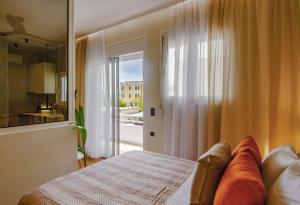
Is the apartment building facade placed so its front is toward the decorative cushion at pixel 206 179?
yes

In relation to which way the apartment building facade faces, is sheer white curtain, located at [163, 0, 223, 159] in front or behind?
in front

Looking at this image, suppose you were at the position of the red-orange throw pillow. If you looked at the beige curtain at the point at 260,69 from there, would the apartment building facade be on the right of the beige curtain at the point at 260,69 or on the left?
left

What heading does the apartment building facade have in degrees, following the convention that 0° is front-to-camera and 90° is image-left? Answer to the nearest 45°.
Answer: approximately 0°

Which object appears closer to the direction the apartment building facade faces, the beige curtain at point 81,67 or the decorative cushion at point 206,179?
the decorative cushion

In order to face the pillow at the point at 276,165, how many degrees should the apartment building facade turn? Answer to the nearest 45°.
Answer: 0° — it already faces it

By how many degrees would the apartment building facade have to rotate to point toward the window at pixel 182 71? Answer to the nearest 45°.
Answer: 0° — it already faces it

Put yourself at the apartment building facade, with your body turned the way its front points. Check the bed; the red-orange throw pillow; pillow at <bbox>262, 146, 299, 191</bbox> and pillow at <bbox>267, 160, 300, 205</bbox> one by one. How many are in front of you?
4

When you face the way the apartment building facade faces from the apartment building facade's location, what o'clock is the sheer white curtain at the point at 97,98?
The sheer white curtain is roughly at 1 o'clock from the apartment building facade.

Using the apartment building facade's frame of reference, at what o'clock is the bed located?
The bed is roughly at 12 o'clock from the apartment building facade.
